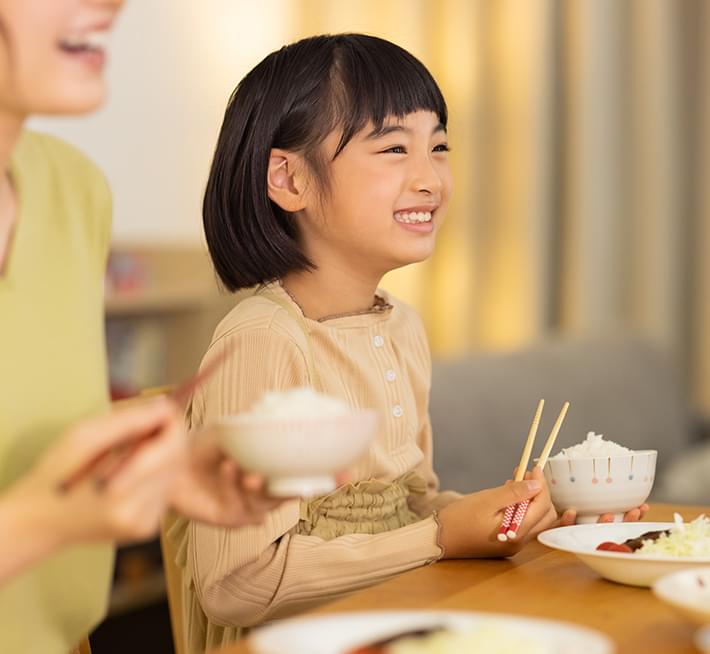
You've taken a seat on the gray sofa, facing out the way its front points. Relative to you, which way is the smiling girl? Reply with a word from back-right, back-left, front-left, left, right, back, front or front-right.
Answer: front

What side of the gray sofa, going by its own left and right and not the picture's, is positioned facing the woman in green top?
front

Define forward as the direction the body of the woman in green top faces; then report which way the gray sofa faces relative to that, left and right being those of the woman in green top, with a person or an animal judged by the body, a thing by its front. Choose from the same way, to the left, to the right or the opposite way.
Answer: to the right

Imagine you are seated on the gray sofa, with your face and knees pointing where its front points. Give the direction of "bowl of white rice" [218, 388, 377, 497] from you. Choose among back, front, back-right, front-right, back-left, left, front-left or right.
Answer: front

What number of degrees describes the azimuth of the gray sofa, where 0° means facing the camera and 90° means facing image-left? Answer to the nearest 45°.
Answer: approximately 0°

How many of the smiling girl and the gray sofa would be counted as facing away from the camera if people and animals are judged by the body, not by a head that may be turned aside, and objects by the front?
0

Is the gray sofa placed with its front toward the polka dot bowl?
yes

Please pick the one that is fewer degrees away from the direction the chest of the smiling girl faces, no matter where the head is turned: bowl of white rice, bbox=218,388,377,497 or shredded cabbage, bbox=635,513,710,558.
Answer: the shredded cabbage

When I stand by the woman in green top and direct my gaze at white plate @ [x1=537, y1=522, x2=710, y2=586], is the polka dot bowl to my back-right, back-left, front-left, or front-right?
front-left

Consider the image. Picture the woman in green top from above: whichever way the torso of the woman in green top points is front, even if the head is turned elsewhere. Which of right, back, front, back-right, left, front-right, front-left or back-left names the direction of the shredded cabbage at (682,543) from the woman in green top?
front-left

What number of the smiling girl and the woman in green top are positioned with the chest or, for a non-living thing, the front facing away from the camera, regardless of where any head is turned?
0

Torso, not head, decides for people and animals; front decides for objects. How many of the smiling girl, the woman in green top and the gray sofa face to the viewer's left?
0

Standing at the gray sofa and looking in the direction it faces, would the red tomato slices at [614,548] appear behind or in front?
in front

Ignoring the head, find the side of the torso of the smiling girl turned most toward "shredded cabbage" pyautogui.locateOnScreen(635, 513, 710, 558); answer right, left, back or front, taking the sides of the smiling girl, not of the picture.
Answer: front

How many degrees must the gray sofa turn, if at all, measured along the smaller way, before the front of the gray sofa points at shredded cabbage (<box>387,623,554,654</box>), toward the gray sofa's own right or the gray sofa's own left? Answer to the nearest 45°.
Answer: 0° — it already faces it

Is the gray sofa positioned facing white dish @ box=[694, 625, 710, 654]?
yes

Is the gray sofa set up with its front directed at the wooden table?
yes

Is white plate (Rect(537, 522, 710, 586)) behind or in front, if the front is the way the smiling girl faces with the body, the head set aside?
in front

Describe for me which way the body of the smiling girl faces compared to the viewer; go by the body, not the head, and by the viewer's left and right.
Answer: facing the viewer and to the right of the viewer
